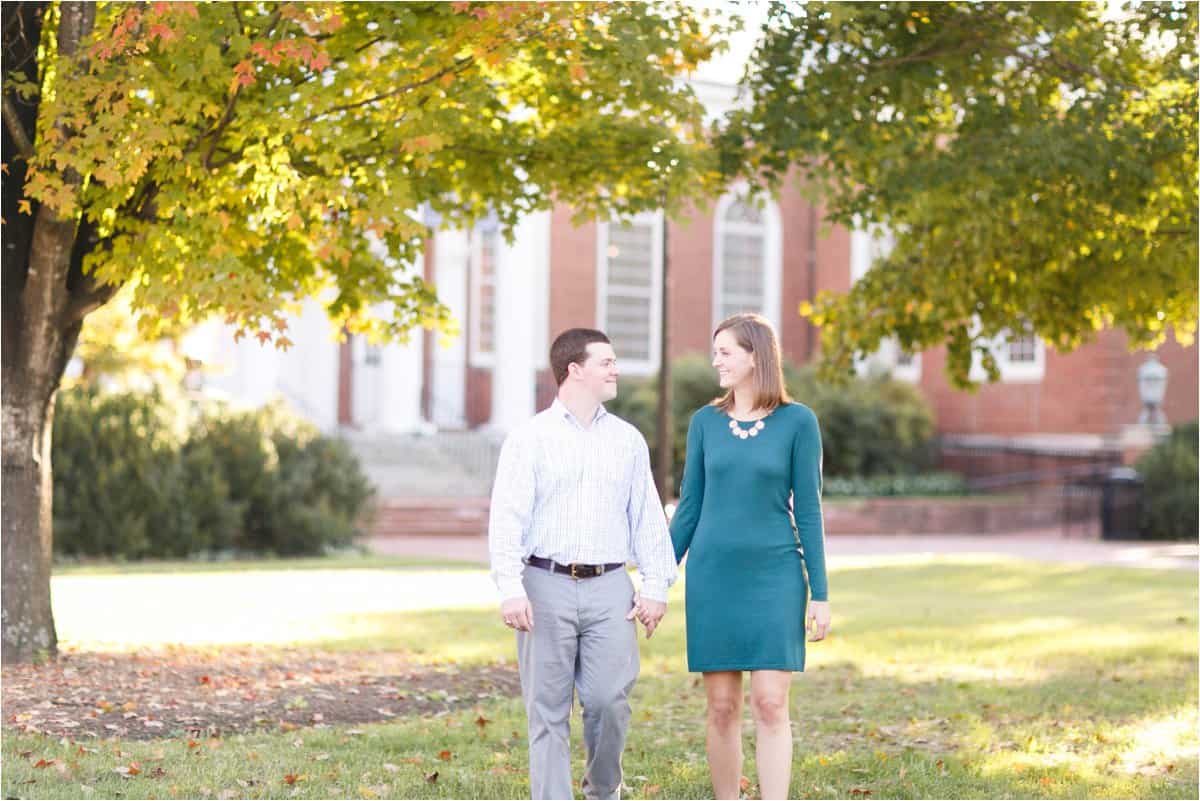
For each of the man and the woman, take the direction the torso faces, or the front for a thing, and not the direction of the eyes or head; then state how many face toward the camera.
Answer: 2

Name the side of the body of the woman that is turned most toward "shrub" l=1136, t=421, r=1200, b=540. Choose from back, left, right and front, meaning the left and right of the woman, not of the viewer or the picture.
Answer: back

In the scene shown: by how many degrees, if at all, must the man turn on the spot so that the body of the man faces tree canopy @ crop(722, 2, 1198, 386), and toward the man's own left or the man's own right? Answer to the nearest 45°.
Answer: approximately 135° to the man's own left

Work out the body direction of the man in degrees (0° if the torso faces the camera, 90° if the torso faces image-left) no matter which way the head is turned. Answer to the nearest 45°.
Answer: approximately 0°

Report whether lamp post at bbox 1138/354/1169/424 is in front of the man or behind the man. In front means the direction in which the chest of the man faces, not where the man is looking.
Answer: behind

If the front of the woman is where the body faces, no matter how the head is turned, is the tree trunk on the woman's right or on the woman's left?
on the woman's right

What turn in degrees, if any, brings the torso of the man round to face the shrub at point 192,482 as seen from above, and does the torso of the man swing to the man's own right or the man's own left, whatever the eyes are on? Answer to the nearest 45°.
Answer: approximately 180°

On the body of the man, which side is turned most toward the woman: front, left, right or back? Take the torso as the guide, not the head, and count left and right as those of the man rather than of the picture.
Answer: left
